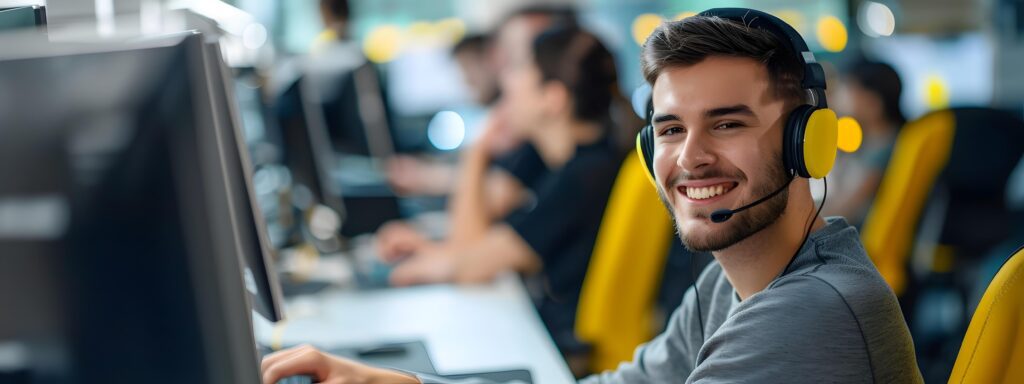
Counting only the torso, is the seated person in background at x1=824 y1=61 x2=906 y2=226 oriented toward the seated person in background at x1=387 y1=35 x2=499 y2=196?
yes

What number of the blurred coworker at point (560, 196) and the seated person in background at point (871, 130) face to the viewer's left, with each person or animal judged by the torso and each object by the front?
2

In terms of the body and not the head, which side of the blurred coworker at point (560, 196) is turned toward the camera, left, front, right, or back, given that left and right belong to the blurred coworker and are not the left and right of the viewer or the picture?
left

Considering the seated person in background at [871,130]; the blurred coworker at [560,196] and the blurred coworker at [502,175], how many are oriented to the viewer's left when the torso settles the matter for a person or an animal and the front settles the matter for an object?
3

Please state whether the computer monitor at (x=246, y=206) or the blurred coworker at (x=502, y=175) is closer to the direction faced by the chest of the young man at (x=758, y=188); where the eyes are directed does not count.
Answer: the computer monitor

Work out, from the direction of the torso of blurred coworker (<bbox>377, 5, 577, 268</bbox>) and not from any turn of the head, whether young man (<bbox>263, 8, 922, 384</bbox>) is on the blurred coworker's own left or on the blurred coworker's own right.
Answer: on the blurred coworker's own left

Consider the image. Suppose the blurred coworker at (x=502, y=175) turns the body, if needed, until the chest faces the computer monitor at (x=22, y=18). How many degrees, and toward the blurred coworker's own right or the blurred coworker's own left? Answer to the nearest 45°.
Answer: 0° — they already face it

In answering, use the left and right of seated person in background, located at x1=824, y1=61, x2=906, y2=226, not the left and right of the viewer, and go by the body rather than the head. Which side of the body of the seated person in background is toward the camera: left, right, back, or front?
left

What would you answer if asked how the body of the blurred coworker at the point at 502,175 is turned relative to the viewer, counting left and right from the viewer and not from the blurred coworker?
facing to the left of the viewer

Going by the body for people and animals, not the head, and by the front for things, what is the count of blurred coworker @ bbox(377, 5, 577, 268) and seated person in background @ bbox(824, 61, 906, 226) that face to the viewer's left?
2

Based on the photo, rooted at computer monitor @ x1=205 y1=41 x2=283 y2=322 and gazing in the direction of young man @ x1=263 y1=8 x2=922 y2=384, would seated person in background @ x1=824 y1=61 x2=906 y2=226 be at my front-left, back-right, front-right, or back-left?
front-left

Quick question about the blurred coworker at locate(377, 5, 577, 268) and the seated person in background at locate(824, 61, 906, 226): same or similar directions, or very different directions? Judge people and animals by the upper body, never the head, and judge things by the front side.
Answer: same or similar directions
